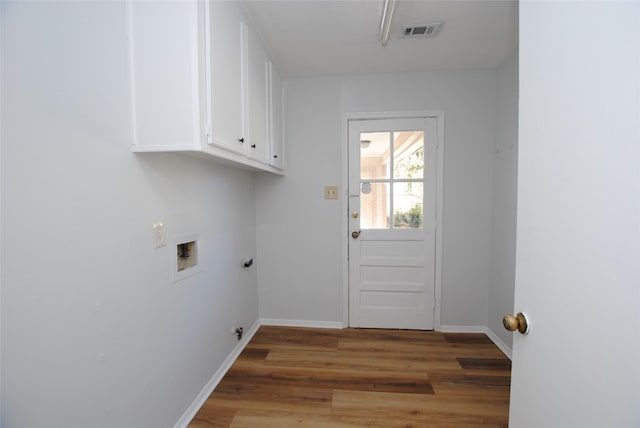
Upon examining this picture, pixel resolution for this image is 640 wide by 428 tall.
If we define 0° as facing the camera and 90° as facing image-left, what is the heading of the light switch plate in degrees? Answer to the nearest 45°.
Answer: approximately 0°

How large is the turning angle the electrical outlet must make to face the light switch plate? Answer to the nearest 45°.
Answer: approximately 90° to its left

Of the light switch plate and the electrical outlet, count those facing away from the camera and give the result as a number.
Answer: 0

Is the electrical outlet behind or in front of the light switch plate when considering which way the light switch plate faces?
in front

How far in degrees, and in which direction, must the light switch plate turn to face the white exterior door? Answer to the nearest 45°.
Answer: approximately 90° to its left

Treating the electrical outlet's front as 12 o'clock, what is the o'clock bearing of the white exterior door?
The white exterior door is roughly at 10 o'clock from the electrical outlet.

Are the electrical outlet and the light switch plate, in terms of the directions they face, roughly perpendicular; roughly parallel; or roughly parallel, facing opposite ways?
roughly perpendicular

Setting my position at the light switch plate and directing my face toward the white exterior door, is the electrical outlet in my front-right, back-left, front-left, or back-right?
back-right

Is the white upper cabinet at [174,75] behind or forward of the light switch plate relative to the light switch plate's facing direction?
forward

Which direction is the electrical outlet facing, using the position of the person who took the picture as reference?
facing the viewer and to the right of the viewer

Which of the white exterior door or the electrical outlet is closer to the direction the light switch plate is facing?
the electrical outlet
